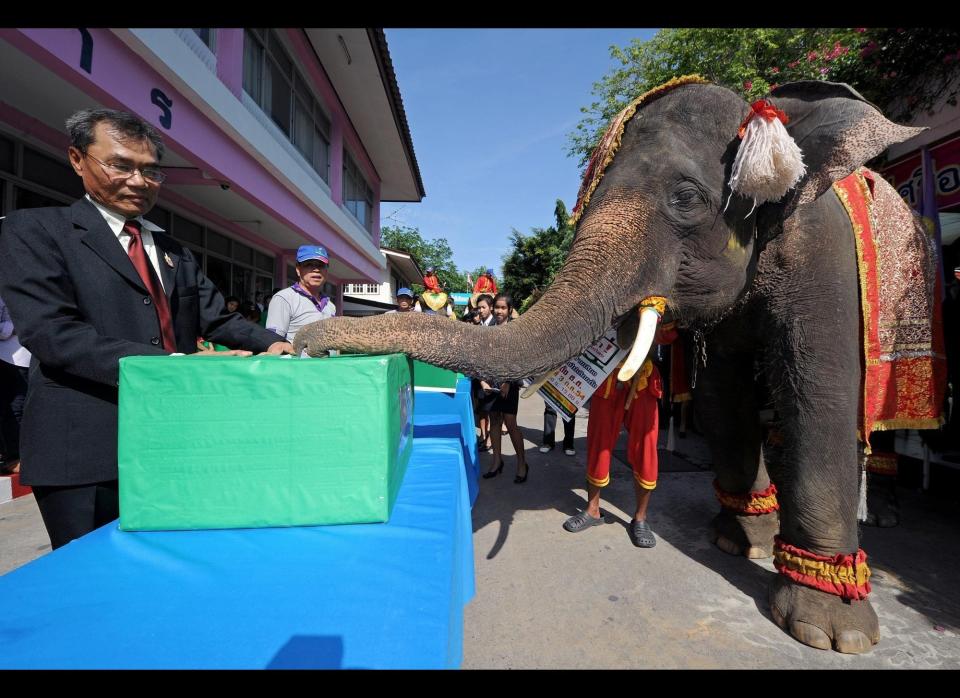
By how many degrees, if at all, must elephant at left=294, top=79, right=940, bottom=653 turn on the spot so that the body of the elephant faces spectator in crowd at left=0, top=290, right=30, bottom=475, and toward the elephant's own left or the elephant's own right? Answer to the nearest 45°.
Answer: approximately 45° to the elephant's own right

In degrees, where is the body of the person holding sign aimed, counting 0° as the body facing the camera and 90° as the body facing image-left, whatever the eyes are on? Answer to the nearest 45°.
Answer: approximately 0°

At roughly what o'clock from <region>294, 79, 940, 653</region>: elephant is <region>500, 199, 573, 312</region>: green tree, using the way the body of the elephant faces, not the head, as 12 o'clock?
The green tree is roughly at 4 o'clock from the elephant.

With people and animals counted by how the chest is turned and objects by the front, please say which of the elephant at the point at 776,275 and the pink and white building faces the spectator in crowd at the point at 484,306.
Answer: the pink and white building

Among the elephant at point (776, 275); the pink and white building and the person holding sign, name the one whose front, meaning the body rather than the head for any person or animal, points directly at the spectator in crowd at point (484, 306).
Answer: the pink and white building

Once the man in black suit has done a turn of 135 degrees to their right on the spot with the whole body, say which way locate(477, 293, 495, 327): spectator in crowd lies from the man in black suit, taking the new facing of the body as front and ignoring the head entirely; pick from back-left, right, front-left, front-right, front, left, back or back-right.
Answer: back-right

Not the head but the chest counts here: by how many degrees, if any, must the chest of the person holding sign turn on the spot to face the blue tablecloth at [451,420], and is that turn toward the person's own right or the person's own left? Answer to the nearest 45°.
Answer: approximately 90° to the person's own right

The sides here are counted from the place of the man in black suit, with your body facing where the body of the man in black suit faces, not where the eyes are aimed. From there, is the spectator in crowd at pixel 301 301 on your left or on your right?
on your left

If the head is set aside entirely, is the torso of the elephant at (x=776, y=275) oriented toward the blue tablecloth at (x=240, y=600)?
yes

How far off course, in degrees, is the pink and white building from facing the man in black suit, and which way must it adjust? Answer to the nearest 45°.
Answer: approximately 45° to its right

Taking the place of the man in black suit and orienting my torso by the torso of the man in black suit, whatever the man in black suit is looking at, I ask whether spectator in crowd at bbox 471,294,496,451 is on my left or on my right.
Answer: on my left

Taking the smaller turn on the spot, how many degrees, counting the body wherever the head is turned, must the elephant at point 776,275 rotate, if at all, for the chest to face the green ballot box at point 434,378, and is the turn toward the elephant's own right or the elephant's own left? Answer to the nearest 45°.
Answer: approximately 90° to the elephant's own right

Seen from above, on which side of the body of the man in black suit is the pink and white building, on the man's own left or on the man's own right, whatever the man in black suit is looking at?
on the man's own left

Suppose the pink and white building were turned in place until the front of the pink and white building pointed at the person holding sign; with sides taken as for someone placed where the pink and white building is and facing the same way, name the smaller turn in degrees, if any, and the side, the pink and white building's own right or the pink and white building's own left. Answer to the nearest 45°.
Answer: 0° — it already faces them
